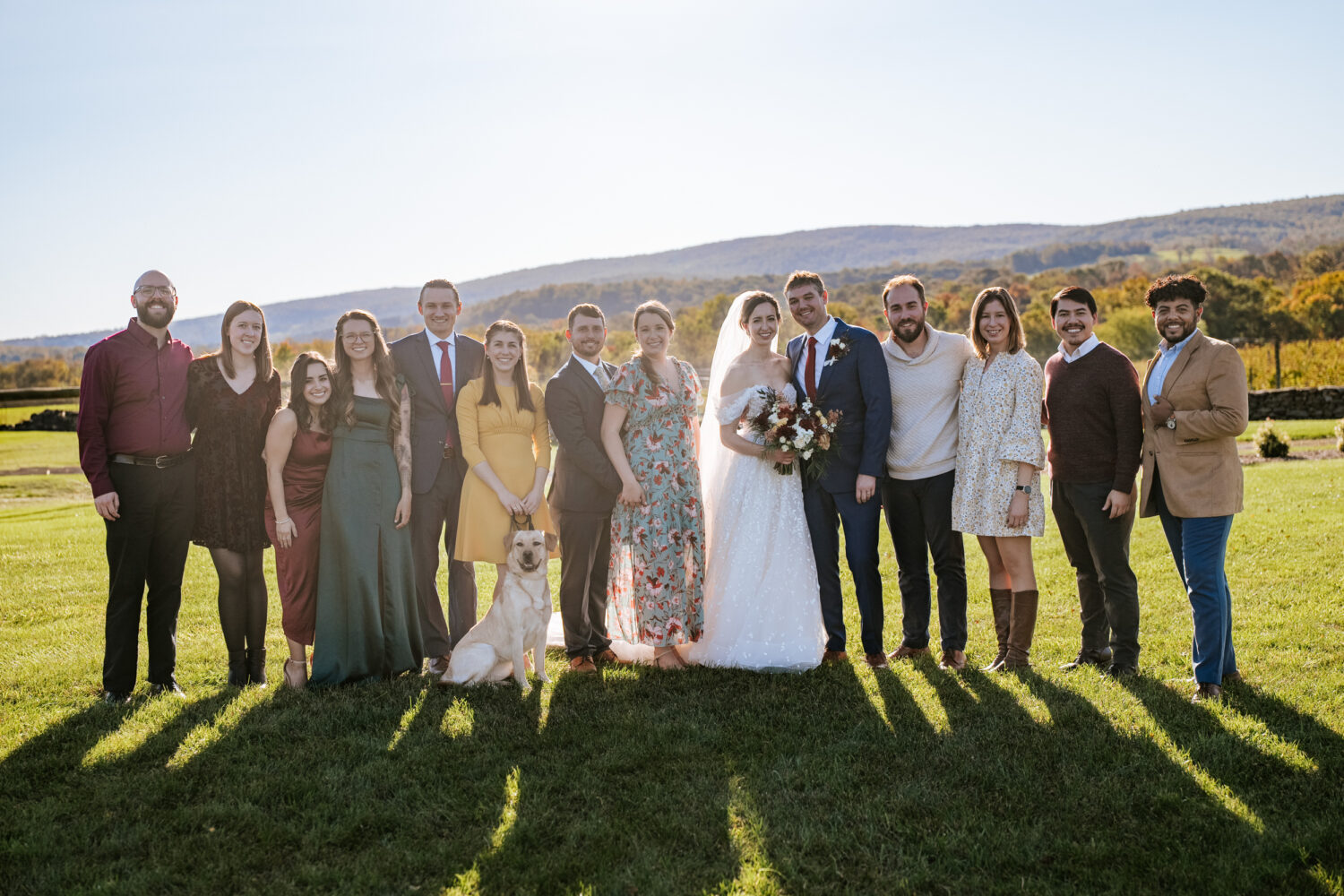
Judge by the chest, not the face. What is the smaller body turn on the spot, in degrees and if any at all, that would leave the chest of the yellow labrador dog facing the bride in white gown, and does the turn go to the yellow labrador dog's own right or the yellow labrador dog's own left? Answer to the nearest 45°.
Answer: approximately 45° to the yellow labrador dog's own left

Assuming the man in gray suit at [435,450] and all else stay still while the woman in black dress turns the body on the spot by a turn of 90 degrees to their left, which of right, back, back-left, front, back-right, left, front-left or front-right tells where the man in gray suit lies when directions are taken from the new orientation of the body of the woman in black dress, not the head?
front

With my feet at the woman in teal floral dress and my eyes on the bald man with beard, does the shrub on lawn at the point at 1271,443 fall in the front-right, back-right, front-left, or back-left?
back-right

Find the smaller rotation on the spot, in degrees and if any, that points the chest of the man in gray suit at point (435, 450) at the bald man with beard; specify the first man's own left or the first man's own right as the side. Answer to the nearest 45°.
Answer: approximately 90° to the first man's own right

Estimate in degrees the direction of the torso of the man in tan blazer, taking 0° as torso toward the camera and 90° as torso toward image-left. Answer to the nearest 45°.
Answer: approximately 45°

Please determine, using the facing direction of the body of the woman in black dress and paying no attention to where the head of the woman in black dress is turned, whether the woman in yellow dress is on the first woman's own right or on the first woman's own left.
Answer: on the first woman's own left

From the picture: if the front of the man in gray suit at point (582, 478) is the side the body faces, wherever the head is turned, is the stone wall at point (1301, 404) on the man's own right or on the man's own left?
on the man's own left

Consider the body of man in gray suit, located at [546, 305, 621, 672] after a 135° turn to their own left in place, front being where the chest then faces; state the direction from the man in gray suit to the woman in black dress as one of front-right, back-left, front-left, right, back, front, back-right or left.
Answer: left

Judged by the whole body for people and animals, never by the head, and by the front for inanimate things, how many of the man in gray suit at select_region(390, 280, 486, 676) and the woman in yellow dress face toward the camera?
2
